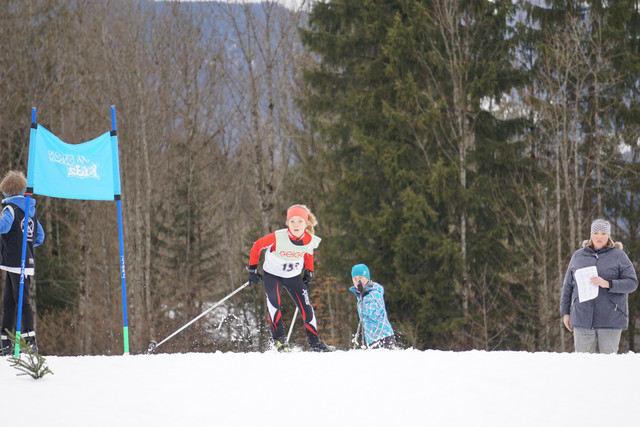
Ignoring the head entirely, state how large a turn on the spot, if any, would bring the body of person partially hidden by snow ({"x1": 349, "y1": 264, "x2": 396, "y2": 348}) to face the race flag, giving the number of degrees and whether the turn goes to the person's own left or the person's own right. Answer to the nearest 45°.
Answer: approximately 45° to the person's own right

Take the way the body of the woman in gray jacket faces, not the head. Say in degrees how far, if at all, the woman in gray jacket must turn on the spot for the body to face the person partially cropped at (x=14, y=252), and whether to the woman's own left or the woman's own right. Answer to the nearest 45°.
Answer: approximately 90° to the woman's own right

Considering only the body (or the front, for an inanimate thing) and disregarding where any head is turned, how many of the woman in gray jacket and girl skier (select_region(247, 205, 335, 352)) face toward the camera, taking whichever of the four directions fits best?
2

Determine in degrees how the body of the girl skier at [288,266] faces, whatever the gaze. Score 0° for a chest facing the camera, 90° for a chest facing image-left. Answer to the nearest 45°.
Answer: approximately 0°

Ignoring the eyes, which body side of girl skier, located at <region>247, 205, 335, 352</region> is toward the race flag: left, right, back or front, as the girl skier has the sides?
right

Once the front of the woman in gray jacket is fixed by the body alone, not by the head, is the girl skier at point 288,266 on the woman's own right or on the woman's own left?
on the woman's own right

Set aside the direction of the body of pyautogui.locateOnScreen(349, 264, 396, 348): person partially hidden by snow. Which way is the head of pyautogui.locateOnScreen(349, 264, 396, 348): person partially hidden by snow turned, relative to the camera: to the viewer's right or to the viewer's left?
to the viewer's left

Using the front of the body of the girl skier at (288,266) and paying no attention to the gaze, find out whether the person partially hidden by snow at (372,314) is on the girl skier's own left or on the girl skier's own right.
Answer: on the girl skier's own left

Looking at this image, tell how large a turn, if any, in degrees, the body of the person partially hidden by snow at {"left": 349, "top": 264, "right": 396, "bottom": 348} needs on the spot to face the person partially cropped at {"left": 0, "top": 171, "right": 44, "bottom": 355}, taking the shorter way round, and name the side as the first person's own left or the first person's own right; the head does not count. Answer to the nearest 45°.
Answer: approximately 45° to the first person's own right

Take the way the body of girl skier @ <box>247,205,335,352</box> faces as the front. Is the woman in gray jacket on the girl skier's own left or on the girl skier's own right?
on the girl skier's own left
